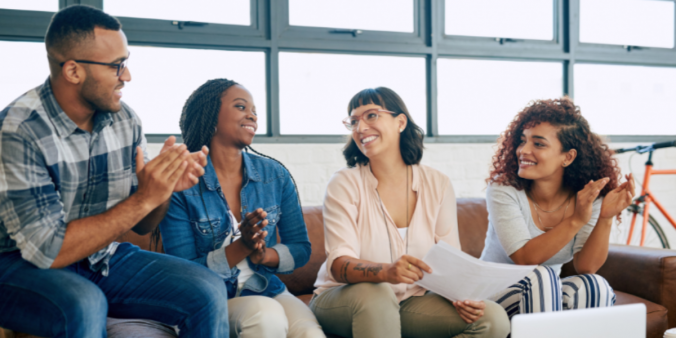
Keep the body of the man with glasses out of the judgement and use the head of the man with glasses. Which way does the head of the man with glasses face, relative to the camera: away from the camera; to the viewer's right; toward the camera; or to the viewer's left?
to the viewer's right

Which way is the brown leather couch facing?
toward the camera

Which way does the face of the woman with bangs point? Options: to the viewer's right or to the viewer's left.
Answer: to the viewer's left

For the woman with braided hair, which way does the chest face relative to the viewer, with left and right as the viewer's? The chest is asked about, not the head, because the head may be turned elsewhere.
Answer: facing the viewer and to the right of the viewer

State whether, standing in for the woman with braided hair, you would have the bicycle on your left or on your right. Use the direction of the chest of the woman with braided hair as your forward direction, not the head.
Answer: on your left

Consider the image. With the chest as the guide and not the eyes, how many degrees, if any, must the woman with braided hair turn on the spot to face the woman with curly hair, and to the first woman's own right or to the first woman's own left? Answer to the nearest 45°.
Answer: approximately 45° to the first woman's own left

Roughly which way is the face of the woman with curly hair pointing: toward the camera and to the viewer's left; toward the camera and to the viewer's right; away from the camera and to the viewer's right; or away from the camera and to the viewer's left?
toward the camera and to the viewer's left

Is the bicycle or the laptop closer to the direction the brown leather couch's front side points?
the laptop

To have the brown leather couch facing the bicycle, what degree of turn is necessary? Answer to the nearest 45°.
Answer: approximately 135° to its left

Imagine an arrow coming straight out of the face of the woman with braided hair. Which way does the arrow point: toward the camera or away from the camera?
toward the camera

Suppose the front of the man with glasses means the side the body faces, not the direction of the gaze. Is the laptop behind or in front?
in front

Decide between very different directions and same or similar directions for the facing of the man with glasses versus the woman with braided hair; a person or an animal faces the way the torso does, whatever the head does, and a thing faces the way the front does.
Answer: same or similar directions

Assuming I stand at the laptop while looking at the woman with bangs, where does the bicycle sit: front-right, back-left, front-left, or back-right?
front-right
